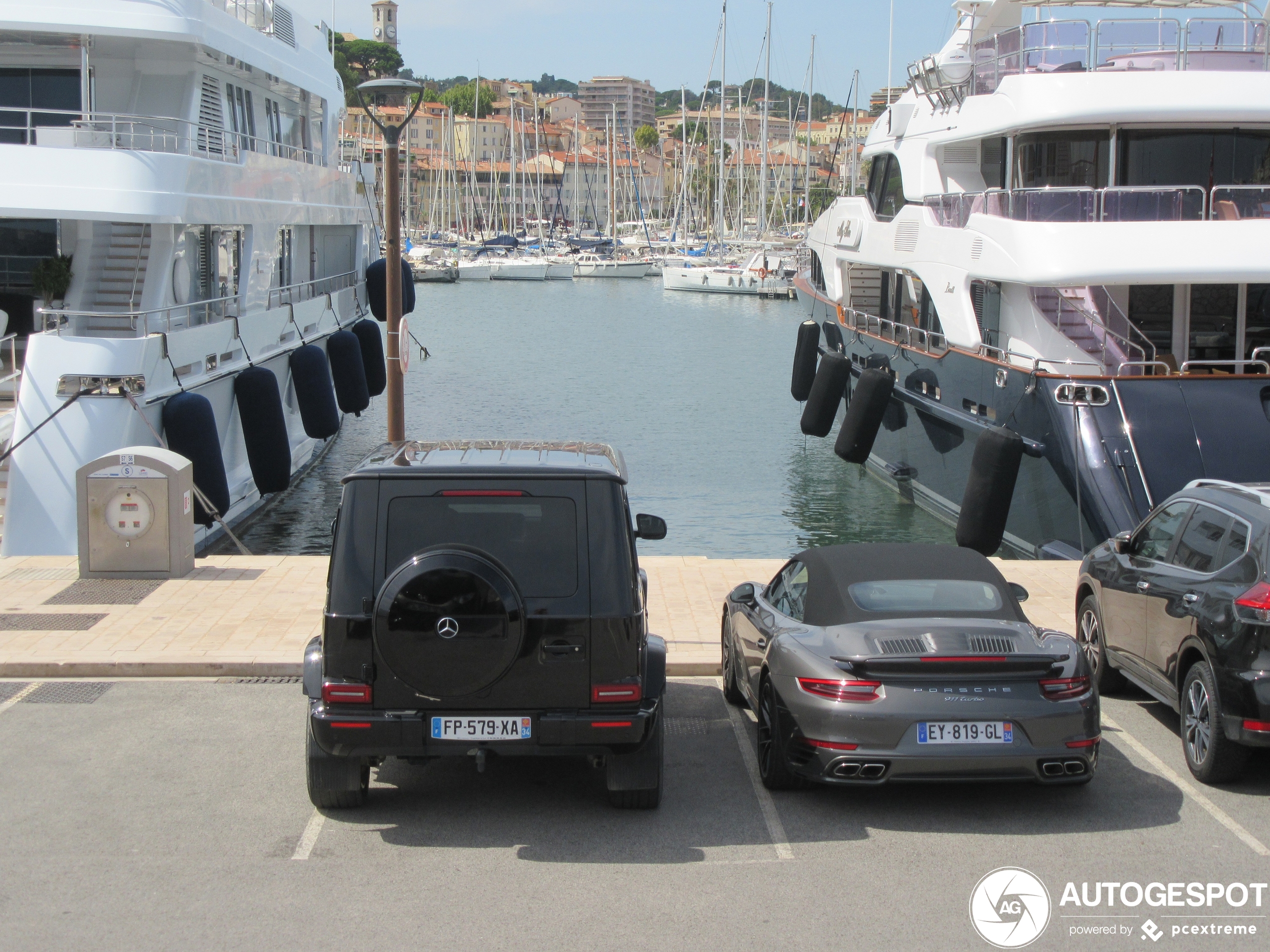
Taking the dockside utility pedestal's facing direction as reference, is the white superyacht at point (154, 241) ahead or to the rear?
to the rear

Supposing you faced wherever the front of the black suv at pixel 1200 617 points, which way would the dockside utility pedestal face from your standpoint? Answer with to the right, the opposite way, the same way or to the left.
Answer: the opposite way

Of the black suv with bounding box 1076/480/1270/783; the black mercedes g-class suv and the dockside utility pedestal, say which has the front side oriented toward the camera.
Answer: the dockside utility pedestal

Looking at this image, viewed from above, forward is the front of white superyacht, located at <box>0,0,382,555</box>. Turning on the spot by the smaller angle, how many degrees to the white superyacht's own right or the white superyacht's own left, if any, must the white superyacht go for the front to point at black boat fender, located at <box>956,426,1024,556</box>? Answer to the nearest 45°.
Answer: approximately 90° to the white superyacht's own right

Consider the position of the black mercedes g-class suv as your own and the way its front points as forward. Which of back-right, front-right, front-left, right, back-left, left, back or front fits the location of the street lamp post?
front

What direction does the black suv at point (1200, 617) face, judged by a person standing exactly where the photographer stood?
facing away from the viewer and to the left of the viewer

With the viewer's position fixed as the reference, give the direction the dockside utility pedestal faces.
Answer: facing the viewer

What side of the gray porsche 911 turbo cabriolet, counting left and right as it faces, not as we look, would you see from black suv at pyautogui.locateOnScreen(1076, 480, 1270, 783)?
right

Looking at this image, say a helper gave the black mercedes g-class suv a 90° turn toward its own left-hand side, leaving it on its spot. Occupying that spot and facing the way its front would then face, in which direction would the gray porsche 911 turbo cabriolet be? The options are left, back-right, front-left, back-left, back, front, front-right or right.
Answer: back

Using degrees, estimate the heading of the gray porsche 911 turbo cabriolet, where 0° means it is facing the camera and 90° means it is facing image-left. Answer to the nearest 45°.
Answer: approximately 135°

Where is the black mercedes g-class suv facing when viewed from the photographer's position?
facing away from the viewer

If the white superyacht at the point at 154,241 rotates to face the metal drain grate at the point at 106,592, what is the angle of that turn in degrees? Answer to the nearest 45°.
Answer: approximately 135° to its right

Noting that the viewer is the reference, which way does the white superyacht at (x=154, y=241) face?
facing away from the viewer and to the right of the viewer
